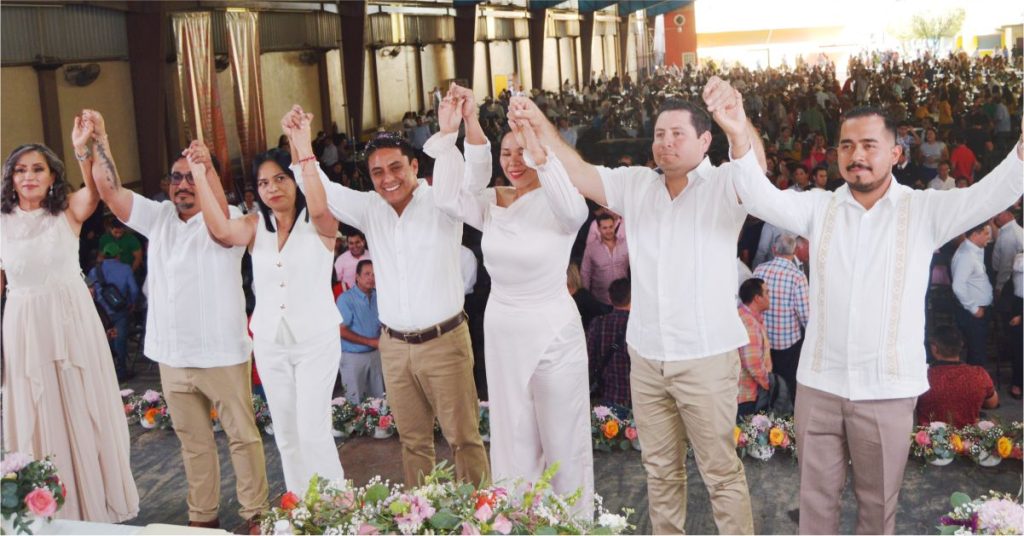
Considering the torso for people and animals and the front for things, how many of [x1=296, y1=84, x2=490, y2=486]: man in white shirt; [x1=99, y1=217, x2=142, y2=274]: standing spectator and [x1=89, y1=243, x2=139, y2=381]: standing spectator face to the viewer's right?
0

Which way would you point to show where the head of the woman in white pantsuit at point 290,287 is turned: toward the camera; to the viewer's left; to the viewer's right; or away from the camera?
toward the camera

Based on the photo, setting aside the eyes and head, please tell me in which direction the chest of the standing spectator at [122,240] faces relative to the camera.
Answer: toward the camera

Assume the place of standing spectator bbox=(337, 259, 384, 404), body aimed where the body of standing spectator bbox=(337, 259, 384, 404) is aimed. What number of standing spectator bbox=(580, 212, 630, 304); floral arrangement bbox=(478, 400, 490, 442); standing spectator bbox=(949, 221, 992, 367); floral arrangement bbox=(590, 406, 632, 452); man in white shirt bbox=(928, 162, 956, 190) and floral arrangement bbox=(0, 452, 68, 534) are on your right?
1

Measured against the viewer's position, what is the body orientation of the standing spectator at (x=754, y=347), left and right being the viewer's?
facing to the right of the viewer

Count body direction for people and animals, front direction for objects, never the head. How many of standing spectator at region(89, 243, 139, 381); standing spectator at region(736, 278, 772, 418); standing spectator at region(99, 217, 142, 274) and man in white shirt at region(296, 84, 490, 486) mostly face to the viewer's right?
1

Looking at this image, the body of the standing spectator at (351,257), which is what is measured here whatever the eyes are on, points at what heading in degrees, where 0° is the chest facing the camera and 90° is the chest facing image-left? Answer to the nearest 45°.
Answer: approximately 315°

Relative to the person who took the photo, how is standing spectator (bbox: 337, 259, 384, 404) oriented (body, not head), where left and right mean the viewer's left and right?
facing the viewer and to the right of the viewer

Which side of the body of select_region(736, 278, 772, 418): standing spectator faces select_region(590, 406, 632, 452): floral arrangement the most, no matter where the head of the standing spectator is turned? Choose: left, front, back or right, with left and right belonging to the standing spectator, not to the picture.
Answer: back

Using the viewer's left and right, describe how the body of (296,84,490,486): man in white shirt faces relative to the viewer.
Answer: facing the viewer

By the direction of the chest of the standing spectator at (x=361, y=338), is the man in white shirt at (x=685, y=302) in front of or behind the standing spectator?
in front

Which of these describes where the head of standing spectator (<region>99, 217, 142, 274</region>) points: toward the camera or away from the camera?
toward the camera

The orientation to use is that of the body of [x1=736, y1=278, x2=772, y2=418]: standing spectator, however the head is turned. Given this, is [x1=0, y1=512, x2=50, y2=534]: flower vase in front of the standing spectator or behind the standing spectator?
behind
